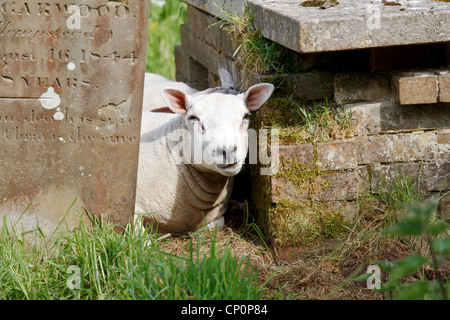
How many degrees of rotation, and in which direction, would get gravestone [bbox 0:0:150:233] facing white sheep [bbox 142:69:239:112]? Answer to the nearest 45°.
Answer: approximately 135° to its left

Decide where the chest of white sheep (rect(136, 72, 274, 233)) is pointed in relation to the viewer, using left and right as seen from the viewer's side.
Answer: facing the viewer and to the right of the viewer

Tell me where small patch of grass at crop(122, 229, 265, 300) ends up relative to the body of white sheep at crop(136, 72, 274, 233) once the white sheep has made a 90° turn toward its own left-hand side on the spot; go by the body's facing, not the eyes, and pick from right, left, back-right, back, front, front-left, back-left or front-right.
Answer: back-right

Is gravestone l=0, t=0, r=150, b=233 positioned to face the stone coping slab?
no

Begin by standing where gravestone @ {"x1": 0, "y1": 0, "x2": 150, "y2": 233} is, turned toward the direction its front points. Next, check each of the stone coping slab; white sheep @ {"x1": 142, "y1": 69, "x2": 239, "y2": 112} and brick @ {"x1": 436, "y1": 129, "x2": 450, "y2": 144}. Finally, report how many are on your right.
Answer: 0

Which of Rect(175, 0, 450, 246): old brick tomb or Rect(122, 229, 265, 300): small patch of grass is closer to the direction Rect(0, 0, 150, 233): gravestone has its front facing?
the small patch of grass

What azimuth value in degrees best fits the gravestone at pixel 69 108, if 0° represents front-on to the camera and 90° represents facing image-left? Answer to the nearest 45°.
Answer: approximately 0°
